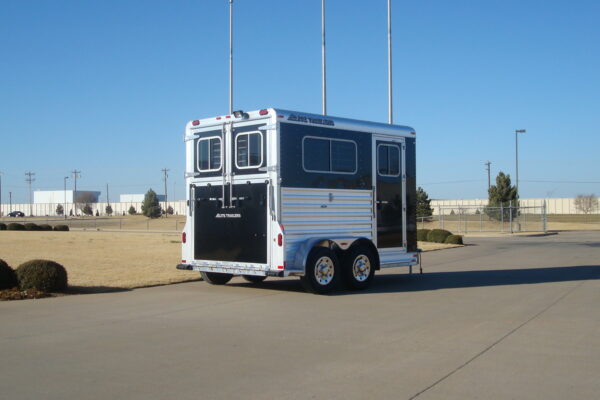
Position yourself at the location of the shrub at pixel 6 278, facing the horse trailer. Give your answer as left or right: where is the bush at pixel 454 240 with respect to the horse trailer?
left

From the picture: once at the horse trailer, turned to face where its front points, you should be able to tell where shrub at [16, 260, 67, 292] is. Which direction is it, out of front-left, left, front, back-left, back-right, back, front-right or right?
back-left

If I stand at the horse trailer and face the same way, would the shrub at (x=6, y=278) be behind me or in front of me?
behind

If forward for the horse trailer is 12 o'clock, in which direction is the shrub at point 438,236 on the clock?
The shrub is roughly at 11 o'clock from the horse trailer.

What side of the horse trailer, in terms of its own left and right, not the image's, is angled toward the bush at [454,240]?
front

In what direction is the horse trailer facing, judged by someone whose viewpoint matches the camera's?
facing away from the viewer and to the right of the viewer
